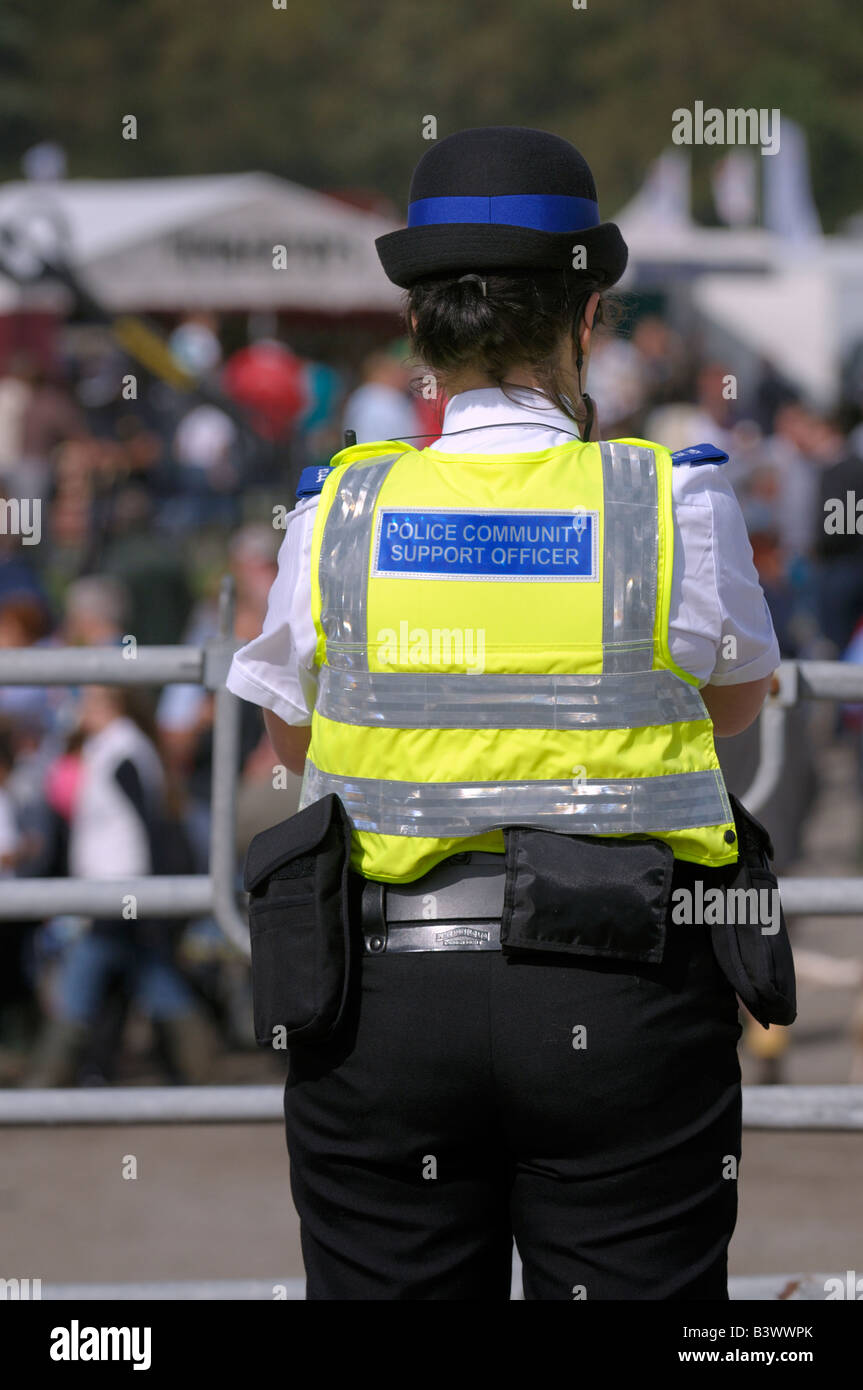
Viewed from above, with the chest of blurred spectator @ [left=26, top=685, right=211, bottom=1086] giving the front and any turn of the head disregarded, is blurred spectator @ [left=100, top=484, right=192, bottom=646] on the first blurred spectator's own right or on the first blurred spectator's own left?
on the first blurred spectator's own right

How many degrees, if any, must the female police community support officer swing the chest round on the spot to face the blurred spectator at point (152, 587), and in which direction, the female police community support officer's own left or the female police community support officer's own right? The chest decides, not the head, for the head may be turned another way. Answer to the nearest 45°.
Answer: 0° — they already face them

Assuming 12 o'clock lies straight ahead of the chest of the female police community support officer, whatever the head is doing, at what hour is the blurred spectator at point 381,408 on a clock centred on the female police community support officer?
The blurred spectator is roughly at 12 o'clock from the female police community support officer.

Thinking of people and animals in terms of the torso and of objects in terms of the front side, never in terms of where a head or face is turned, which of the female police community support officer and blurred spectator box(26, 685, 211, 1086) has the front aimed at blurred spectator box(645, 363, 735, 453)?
the female police community support officer

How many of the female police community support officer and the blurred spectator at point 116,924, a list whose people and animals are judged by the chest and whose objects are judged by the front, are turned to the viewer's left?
1

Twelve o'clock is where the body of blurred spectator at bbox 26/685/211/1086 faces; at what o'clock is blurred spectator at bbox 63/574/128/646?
blurred spectator at bbox 63/574/128/646 is roughly at 3 o'clock from blurred spectator at bbox 26/685/211/1086.

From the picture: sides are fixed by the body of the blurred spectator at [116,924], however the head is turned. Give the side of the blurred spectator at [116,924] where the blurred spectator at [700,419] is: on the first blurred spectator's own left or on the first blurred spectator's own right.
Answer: on the first blurred spectator's own right

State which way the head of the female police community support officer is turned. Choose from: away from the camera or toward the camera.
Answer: away from the camera

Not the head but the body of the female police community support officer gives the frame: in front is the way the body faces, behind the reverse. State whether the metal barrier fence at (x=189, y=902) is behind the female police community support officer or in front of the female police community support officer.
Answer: in front

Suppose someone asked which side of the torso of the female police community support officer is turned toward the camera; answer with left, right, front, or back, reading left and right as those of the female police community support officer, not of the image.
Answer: back

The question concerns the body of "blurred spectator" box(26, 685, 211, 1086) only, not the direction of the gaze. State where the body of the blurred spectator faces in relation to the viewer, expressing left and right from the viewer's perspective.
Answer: facing to the left of the viewer

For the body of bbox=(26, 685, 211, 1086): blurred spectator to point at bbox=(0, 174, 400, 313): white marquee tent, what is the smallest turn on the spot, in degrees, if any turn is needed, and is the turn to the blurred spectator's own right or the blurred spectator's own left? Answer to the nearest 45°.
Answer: approximately 90° to the blurred spectator's own right

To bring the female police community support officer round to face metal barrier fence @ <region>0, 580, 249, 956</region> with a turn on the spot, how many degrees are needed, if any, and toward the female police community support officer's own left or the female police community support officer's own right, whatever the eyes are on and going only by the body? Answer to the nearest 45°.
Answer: approximately 45° to the female police community support officer's own left

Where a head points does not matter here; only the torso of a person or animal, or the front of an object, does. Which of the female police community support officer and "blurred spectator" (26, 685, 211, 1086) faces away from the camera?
the female police community support officer
